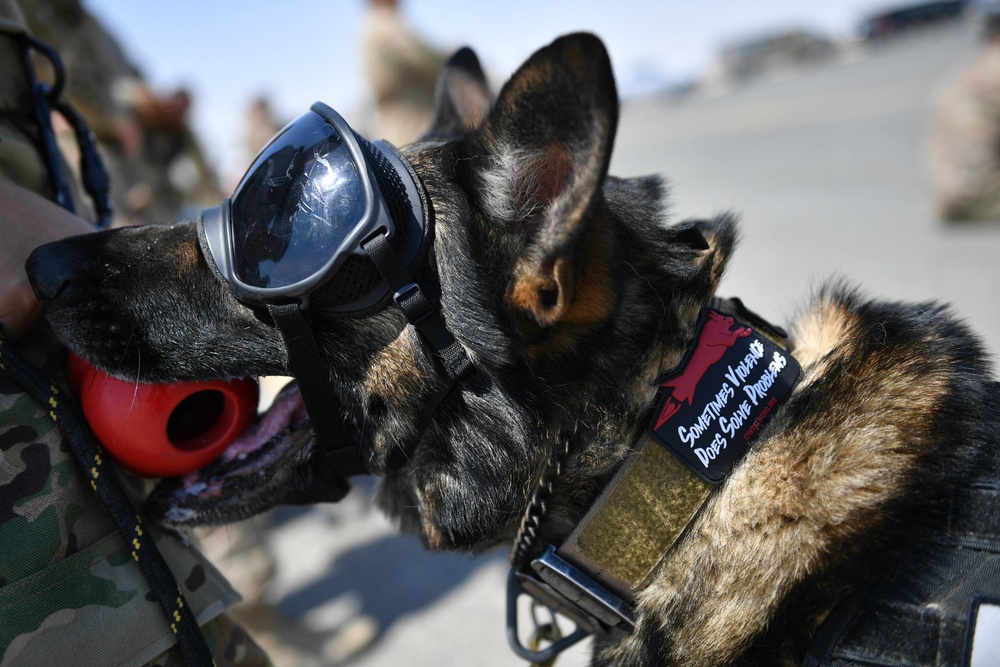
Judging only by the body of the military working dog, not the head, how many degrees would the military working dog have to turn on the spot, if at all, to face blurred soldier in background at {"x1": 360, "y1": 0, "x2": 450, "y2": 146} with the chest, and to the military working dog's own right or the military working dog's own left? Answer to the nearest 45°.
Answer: approximately 90° to the military working dog's own right

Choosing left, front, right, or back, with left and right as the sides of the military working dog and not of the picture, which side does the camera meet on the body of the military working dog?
left

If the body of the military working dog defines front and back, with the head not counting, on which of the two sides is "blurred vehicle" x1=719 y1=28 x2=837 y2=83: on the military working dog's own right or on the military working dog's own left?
on the military working dog's own right

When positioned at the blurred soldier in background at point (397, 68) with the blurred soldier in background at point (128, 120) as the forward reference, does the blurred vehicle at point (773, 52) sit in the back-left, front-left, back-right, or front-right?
back-right

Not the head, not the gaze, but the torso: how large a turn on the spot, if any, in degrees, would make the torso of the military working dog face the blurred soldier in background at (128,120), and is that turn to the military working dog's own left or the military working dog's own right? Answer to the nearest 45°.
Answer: approximately 45° to the military working dog's own right

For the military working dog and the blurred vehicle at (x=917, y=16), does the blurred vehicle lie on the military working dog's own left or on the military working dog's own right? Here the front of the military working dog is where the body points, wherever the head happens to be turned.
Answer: on the military working dog's own right

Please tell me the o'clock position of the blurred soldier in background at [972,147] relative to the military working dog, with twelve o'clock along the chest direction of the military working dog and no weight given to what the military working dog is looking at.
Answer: The blurred soldier in background is roughly at 4 o'clock from the military working dog.

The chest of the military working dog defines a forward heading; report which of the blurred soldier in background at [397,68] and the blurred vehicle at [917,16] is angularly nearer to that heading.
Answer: the blurred soldier in background
